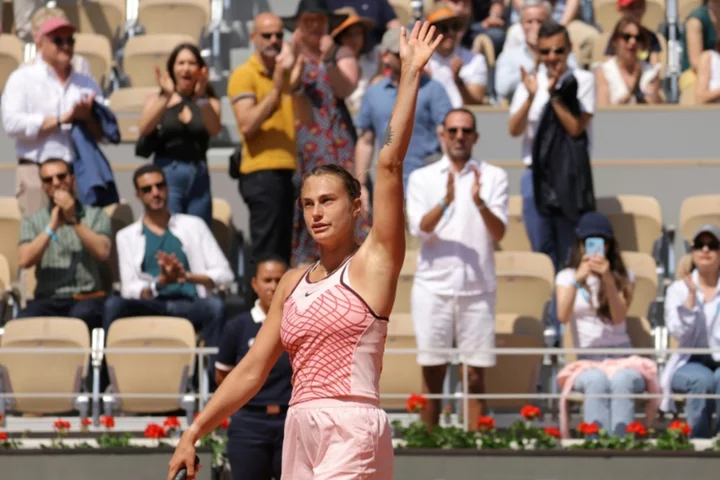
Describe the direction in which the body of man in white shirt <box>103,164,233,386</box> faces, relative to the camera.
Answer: toward the camera

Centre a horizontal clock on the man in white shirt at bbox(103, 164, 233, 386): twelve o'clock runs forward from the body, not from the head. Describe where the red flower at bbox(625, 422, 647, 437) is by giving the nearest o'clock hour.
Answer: The red flower is roughly at 10 o'clock from the man in white shirt.

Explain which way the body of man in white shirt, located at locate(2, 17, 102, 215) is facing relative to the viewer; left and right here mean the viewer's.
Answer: facing the viewer and to the right of the viewer

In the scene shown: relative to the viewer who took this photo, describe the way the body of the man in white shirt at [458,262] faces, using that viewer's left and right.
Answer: facing the viewer

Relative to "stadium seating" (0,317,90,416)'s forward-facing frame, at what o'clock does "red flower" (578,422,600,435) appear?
The red flower is roughly at 10 o'clock from the stadium seating.

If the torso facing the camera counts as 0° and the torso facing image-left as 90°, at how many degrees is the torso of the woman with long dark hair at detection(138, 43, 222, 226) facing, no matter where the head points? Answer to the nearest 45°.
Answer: approximately 0°

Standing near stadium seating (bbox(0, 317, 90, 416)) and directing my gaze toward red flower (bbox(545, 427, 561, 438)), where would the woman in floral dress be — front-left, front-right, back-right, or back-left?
front-left
